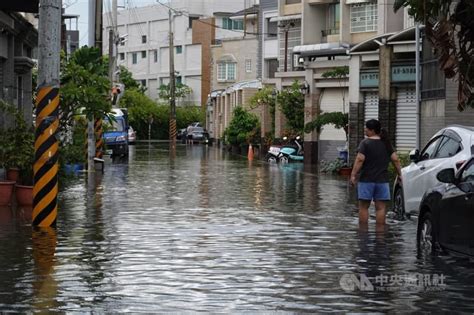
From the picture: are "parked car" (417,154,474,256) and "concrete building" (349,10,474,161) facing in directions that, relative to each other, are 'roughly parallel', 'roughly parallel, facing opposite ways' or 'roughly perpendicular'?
roughly perpendicular

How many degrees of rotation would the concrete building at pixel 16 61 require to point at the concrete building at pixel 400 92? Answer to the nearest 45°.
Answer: approximately 45° to its left

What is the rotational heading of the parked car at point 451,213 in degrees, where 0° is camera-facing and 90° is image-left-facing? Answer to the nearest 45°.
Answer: approximately 135°

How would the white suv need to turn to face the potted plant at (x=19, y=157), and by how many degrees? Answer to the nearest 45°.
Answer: approximately 45° to its left

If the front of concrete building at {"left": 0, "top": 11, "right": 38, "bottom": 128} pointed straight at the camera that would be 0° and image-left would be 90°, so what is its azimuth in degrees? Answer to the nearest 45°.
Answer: approximately 315°

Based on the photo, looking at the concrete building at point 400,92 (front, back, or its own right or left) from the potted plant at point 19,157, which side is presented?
front

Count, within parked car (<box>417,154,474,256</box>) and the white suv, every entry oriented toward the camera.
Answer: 0

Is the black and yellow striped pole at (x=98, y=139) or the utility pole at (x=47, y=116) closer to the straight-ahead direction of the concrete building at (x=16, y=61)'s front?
the utility pole

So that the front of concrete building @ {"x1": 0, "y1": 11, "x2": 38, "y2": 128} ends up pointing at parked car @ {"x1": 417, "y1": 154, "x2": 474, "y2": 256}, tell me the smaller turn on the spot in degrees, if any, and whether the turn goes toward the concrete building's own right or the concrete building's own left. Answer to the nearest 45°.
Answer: approximately 45° to the concrete building's own right

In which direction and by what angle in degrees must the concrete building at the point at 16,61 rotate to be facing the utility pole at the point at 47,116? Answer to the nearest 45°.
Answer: approximately 45° to its right

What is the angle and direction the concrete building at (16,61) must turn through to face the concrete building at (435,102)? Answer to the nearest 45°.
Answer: approximately 45° to its left

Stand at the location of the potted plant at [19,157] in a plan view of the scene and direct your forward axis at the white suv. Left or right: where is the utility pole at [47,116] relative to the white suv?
right

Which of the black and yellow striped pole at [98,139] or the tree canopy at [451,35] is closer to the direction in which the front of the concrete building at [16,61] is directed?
the tree canopy
